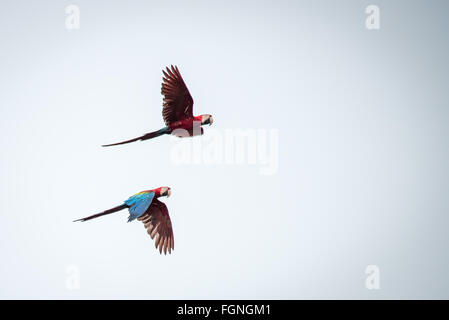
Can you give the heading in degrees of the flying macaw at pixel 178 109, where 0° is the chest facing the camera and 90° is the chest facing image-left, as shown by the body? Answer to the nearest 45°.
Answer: approximately 270°
